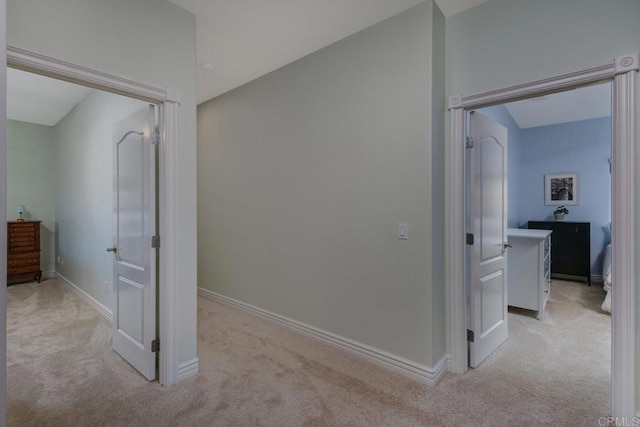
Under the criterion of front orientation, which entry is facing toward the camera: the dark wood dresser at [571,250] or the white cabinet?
the dark wood dresser

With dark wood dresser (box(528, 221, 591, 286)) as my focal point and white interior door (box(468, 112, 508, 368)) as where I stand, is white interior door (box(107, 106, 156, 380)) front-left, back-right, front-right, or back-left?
back-left

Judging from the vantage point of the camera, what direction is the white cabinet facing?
facing to the right of the viewer

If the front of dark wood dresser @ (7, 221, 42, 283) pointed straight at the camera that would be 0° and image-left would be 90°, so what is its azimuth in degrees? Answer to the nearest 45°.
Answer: approximately 0°

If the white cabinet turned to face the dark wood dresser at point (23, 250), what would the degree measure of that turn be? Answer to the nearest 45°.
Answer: approximately 135° to its right

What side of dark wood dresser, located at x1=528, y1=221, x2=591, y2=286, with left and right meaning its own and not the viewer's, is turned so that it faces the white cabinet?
front

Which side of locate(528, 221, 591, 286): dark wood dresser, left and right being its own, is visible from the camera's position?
front

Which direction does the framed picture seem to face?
toward the camera

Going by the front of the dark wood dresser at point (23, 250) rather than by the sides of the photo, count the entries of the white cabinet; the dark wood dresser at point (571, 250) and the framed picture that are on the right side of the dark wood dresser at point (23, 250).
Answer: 0

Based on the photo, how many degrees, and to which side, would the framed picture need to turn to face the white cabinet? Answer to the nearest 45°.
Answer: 0° — it already faces it

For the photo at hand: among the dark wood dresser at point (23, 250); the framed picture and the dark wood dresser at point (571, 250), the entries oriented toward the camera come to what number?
3

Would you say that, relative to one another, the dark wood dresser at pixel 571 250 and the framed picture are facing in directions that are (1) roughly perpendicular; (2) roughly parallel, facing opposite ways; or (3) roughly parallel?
roughly parallel

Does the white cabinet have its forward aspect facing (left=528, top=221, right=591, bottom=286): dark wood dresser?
no

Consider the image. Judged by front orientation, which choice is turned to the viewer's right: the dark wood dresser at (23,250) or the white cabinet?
the white cabinet

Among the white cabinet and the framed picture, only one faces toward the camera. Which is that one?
the framed picture

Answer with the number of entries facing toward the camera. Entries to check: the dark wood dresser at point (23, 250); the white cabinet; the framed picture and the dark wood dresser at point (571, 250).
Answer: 3

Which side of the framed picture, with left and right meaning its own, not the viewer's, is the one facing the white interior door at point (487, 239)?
front
